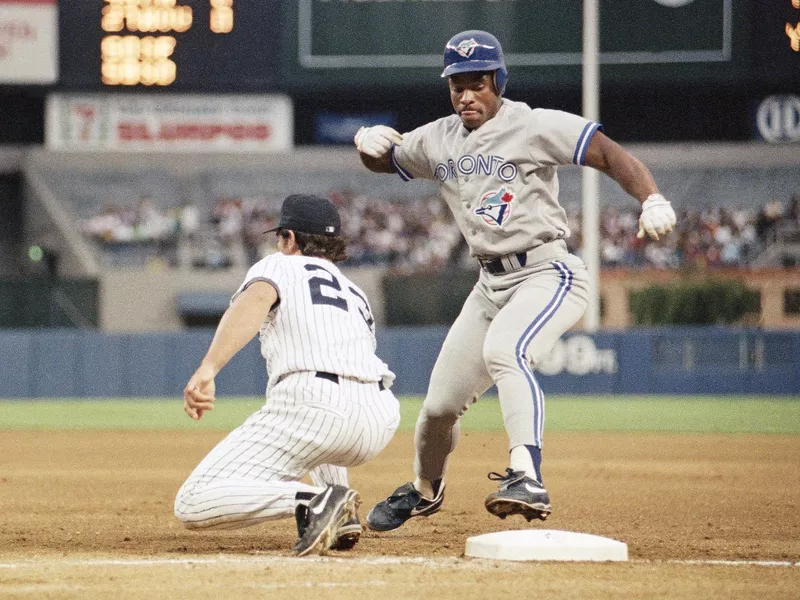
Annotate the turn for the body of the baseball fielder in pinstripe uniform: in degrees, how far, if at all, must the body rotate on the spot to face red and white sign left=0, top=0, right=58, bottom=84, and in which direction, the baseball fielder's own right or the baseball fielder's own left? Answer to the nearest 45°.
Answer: approximately 45° to the baseball fielder's own right

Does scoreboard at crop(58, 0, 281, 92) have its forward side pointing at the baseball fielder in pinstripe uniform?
yes

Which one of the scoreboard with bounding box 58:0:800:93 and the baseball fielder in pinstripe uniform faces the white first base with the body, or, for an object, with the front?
the scoreboard

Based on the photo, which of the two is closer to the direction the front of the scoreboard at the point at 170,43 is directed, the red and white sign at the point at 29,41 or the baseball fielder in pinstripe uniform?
the baseball fielder in pinstripe uniform

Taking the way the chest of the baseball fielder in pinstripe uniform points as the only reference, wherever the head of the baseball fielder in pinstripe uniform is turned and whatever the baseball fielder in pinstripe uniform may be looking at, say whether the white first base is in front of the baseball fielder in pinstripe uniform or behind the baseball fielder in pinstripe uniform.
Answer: behind

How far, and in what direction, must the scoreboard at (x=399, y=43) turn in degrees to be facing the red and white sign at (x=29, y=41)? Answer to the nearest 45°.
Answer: approximately 90° to its right

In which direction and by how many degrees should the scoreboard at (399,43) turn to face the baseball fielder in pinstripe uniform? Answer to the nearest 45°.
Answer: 0° — it already faces them

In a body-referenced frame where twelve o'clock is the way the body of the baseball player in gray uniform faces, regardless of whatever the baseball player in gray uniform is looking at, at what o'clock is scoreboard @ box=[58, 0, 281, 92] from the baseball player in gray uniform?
The scoreboard is roughly at 4 o'clock from the baseball player in gray uniform.

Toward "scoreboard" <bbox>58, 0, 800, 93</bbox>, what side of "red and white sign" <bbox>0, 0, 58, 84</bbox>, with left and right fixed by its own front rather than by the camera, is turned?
left

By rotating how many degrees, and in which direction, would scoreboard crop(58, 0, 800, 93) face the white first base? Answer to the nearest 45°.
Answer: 0° — it already faces it
